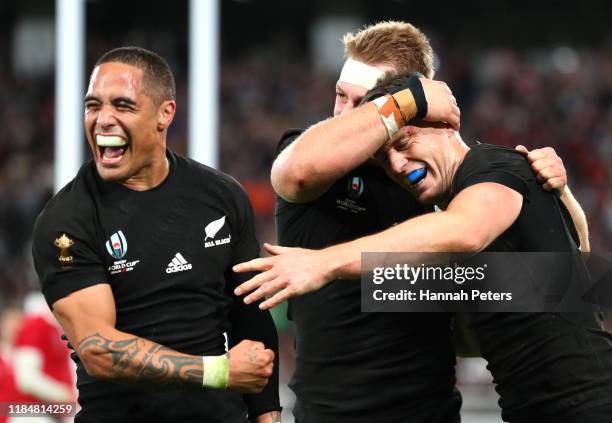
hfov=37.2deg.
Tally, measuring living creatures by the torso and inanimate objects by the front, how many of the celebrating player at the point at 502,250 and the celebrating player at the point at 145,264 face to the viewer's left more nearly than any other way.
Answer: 1

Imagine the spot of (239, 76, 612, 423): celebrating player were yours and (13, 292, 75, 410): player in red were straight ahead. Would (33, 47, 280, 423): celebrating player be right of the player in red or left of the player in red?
left

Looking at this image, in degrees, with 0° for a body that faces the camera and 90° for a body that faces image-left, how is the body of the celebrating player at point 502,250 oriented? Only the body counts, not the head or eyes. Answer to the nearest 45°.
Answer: approximately 90°

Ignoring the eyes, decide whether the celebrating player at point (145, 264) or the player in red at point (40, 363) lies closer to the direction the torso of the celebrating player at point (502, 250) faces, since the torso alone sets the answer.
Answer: the celebrating player

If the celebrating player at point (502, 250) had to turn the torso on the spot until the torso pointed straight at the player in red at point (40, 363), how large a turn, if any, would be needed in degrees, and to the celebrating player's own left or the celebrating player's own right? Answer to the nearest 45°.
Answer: approximately 45° to the celebrating player's own right

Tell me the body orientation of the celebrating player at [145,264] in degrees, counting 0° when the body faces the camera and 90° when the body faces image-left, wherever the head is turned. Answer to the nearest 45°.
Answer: approximately 315°
